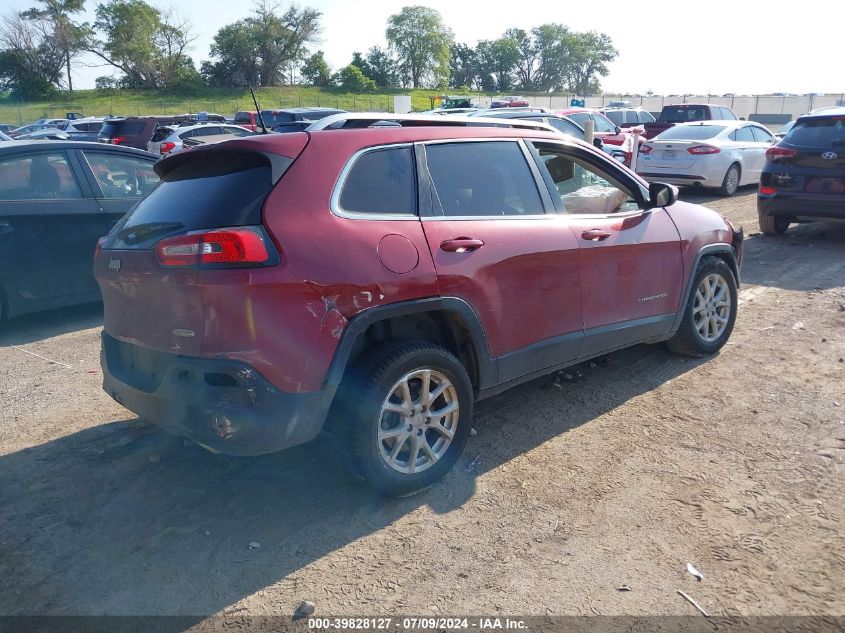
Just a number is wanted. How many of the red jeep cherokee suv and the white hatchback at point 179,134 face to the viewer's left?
0

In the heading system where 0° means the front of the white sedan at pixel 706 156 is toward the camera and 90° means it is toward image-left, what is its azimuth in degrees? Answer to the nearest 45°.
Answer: approximately 225°

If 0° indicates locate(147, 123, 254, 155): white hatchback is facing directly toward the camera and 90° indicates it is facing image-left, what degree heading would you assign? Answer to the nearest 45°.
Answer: approximately 225°

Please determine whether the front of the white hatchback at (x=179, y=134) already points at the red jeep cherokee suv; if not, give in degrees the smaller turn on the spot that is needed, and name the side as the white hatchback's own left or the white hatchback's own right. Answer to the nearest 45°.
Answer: approximately 135° to the white hatchback's own right

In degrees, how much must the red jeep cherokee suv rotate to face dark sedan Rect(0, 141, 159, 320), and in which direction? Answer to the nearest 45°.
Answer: approximately 90° to its left

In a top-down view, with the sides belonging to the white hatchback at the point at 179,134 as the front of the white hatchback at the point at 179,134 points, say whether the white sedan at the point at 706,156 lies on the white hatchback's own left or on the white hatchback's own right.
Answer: on the white hatchback's own right

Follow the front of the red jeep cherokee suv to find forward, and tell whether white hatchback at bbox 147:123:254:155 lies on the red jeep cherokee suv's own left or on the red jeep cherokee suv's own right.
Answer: on the red jeep cherokee suv's own left

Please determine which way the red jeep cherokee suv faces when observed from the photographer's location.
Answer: facing away from the viewer and to the right of the viewer

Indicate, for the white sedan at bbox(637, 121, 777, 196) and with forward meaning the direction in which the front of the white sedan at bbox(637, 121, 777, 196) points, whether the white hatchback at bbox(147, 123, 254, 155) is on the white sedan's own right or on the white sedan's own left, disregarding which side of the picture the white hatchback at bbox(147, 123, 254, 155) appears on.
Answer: on the white sedan's own left

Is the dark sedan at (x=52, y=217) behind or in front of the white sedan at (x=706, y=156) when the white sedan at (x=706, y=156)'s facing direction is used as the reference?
behind

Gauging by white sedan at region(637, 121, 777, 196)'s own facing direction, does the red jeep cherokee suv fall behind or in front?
behind

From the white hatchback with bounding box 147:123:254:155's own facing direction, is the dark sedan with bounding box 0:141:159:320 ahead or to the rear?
to the rear
